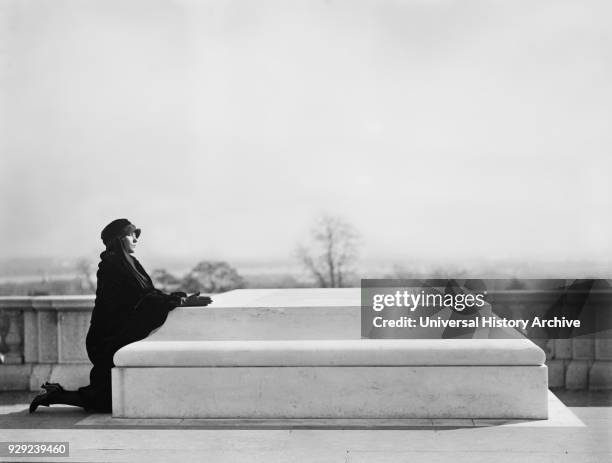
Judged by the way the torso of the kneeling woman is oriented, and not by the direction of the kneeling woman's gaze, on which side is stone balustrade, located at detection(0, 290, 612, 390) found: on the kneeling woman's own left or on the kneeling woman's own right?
on the kneeling woman's own left

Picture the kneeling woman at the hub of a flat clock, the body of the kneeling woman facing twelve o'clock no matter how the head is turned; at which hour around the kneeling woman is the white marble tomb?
The white marble tomb is roughly at 1 o'clock from the kneeling woman.

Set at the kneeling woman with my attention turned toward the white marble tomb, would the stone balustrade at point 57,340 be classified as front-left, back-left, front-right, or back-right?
back-left

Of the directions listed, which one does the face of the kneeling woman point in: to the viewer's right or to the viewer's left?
to the viewer's right

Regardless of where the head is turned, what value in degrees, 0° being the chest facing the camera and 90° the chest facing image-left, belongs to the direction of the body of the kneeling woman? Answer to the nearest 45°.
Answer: approximately 270°

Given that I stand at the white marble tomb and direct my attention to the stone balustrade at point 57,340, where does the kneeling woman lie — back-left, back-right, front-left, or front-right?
front-left

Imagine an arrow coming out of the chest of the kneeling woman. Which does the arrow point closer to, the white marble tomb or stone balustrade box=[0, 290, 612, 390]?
the white marble tomb
